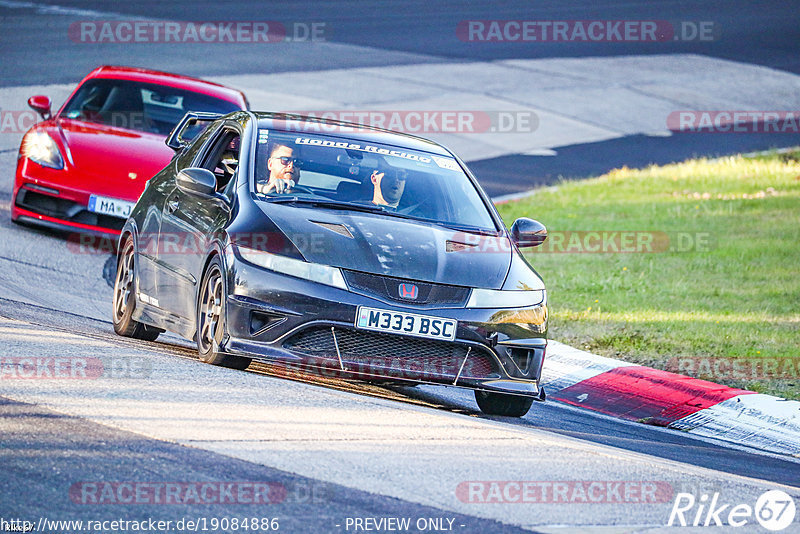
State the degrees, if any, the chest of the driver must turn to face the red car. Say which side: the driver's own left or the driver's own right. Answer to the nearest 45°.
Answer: approximately 135° to the driver's own left

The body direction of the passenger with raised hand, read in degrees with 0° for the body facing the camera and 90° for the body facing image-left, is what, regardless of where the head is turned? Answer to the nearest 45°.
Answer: approximately 315°

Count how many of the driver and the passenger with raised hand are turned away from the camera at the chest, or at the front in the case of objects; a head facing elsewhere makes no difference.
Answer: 0

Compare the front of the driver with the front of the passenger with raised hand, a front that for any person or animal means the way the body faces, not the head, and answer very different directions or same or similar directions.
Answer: same or similar directions

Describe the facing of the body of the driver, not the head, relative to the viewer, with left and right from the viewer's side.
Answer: facing the viewer and to the right of the viewer

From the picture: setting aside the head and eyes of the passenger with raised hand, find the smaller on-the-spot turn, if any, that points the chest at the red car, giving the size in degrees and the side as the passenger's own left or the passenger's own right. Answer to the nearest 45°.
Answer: approximately 180°
